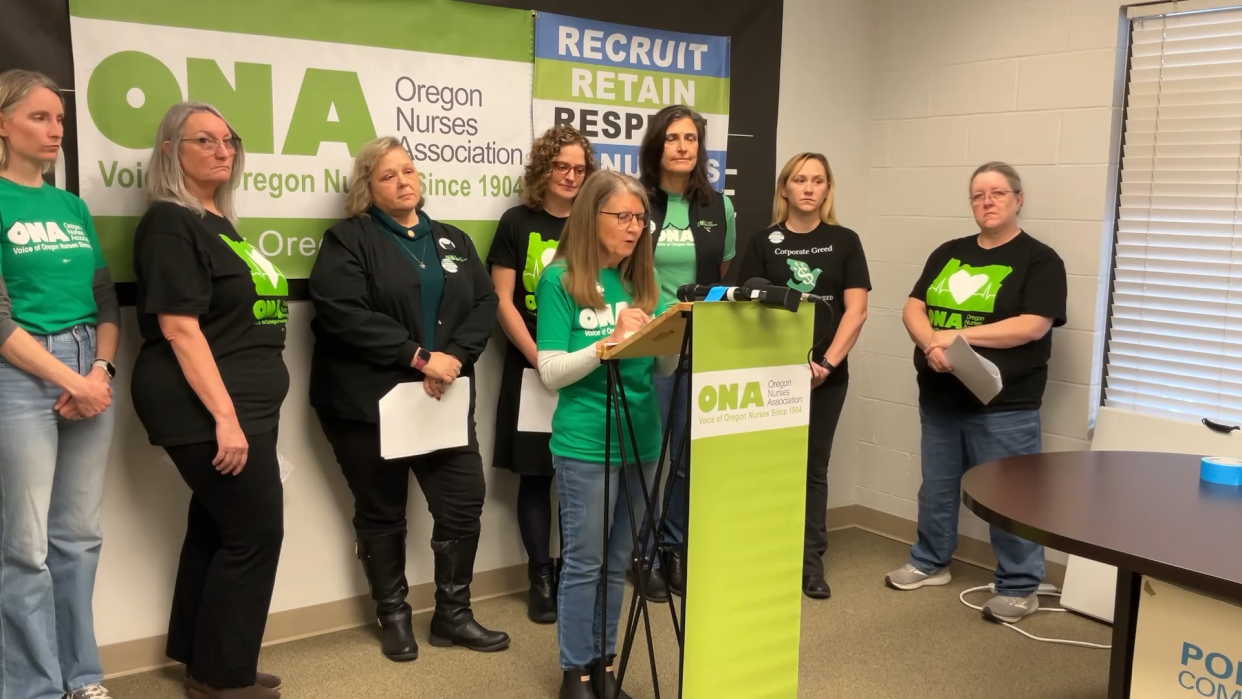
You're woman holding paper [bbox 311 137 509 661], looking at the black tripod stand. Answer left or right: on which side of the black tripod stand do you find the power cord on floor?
left

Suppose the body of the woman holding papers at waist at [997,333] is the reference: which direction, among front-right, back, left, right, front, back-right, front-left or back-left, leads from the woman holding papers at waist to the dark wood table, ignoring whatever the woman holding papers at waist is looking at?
front-left

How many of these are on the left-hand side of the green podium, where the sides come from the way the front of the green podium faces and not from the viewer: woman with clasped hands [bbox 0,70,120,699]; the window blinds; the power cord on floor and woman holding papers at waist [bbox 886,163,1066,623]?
3

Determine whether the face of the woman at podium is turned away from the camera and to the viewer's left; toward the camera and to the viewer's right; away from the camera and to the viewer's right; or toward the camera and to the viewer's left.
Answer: toward the camera and to the viewer's right

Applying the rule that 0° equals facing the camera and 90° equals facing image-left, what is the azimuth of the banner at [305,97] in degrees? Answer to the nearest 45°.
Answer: approximately 0°

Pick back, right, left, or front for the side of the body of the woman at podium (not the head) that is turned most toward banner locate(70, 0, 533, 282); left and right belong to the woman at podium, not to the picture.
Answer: back

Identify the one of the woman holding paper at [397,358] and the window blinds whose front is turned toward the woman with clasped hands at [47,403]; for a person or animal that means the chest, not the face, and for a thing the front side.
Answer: the window blinds
